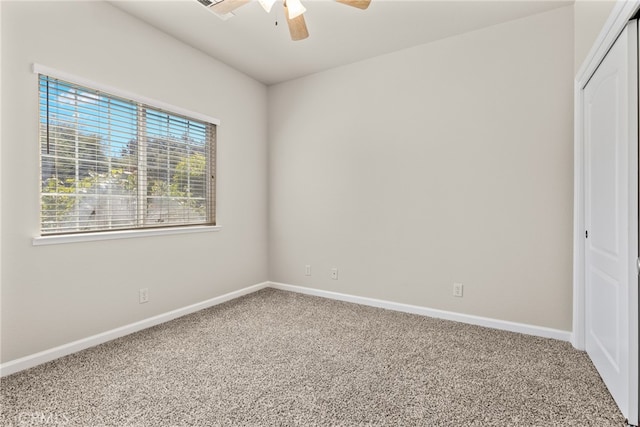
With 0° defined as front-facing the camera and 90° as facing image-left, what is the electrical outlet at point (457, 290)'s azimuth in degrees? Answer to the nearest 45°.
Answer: approximately 0°

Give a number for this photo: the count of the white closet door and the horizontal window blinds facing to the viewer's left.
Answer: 1

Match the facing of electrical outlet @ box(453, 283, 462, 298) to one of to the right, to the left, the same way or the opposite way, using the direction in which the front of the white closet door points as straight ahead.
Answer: to the left

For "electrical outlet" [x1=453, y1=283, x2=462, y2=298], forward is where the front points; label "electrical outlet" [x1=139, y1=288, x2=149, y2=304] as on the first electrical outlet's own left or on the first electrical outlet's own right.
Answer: on the first electrical outlet's own right

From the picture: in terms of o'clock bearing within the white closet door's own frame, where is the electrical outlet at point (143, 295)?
The electrical outlet is roughly at 11 o'clock from the white closet door.

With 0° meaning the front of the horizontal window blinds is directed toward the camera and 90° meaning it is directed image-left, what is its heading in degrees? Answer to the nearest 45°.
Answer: approximately 315°

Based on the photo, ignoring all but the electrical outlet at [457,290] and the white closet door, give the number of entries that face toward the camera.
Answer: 1

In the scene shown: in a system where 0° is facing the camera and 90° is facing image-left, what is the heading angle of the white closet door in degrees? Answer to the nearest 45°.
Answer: approximately 90°

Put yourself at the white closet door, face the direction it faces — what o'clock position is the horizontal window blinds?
The horizontal window blinds is roughly at 11 o'clock from the white closet door.

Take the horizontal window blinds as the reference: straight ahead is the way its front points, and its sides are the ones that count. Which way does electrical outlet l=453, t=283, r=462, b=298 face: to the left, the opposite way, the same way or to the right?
to the right
